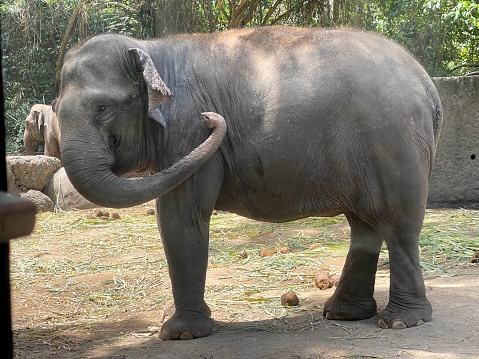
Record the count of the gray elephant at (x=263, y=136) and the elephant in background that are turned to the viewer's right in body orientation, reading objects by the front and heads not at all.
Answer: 0

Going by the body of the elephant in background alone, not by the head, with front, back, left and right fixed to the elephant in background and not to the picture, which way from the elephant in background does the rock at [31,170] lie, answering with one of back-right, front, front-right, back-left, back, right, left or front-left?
front-left

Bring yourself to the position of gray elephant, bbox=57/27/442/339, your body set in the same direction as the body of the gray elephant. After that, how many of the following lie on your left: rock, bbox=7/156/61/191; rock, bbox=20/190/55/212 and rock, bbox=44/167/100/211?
0

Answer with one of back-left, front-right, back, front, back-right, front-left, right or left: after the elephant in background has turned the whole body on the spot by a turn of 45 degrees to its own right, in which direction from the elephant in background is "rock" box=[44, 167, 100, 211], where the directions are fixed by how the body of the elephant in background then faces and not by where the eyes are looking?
left

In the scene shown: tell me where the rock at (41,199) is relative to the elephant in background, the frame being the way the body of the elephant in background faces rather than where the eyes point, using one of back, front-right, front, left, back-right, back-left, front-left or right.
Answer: front-left

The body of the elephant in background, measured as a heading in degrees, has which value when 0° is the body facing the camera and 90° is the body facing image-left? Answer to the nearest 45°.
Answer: approximately 45°

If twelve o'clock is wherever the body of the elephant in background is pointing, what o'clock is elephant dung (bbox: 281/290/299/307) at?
The elephant dung is roughly at 10 o'clock from the elephant in background.

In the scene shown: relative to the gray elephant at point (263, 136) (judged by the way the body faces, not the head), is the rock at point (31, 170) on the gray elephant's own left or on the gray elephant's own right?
on the gray elephant's own right

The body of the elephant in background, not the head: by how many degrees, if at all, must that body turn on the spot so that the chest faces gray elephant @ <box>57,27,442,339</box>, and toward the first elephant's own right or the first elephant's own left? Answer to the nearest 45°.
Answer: approximately 45° to the first elephant's own left

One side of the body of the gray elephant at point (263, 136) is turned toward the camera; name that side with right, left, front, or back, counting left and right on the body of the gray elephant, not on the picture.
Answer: left

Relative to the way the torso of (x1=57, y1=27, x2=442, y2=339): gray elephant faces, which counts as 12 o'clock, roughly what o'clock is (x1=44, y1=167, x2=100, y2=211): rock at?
The rock is roughly at 2 o'clock from the gray elephant.
